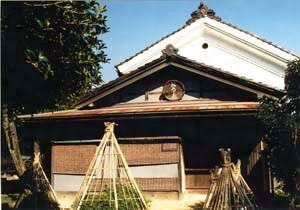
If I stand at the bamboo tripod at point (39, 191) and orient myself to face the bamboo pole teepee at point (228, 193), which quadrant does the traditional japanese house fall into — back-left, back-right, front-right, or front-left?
front-left

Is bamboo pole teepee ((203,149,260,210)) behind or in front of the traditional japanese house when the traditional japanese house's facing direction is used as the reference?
in front

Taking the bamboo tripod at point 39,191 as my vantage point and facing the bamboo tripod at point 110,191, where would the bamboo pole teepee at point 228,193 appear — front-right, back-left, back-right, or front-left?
front-left

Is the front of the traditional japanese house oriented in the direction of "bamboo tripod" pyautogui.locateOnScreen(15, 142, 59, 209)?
no

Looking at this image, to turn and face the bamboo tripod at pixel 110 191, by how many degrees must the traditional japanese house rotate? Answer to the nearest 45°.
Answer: approximately 45° to its right

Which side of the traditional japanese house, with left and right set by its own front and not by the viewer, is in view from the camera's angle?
front

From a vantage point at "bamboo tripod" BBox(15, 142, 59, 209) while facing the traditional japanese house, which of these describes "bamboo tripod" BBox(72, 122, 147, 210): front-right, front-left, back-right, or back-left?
front-right
